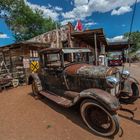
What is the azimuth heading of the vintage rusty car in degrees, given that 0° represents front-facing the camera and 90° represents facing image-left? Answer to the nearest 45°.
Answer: approximately 315°
